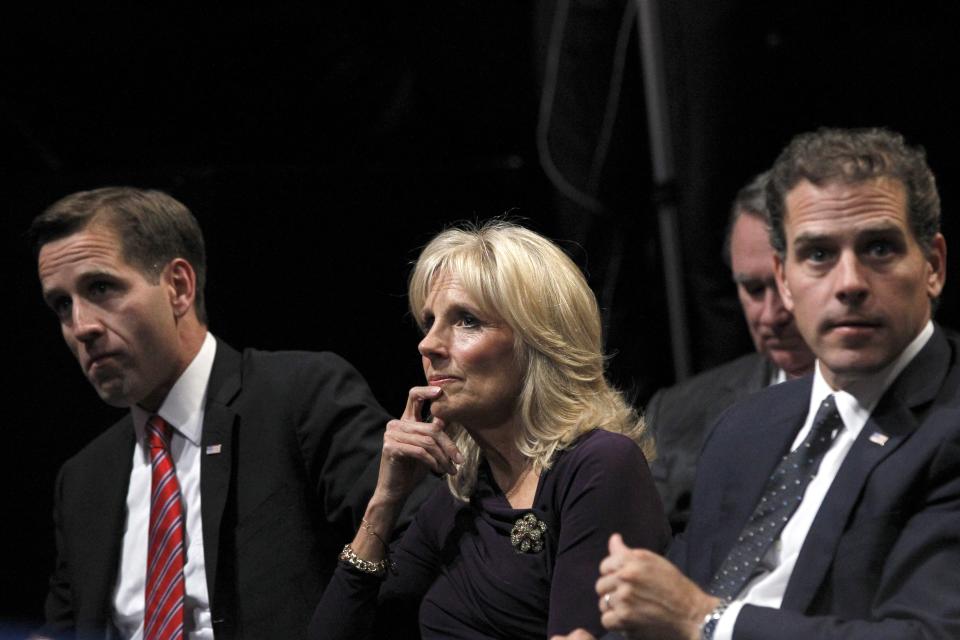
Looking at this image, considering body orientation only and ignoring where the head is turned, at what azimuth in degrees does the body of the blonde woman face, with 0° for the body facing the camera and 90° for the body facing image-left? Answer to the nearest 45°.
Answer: approximately 45°

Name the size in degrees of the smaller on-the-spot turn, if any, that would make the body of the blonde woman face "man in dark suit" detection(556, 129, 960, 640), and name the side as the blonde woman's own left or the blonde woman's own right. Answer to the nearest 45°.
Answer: approximately 90° to the blonde woman's own left

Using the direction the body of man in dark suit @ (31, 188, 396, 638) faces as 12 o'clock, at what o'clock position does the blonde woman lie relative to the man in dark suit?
The blonde woman is roughly at 9 o'clock from the man in dark suit.

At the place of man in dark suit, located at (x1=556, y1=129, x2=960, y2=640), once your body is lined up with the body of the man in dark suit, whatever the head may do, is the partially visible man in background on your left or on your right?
on your right

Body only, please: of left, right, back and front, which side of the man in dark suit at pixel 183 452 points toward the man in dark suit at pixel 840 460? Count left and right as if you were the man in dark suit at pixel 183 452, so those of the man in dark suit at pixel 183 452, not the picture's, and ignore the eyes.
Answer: left

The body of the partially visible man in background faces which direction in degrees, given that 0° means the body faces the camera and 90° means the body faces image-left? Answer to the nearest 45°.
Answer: approximately 0°

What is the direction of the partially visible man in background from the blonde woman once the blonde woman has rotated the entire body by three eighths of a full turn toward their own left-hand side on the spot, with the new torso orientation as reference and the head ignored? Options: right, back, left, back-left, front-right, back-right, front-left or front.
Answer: front-left

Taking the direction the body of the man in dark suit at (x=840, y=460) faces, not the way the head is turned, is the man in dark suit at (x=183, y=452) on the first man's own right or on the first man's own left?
on the first man's own right

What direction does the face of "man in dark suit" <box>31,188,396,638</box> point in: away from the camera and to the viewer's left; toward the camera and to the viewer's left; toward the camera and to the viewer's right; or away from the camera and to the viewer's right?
toward the camera and to the viewer's left

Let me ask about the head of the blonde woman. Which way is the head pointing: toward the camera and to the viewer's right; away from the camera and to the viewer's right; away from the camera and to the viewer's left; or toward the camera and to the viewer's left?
toward the camera and to the viewer's left

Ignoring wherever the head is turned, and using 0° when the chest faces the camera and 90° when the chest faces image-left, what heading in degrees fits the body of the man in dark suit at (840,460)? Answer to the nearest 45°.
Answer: approximately 45°

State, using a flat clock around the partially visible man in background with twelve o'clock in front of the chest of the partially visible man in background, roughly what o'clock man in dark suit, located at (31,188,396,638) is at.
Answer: The man in dark suit is roughly at 2 o'clock from the partially visible man in background.
